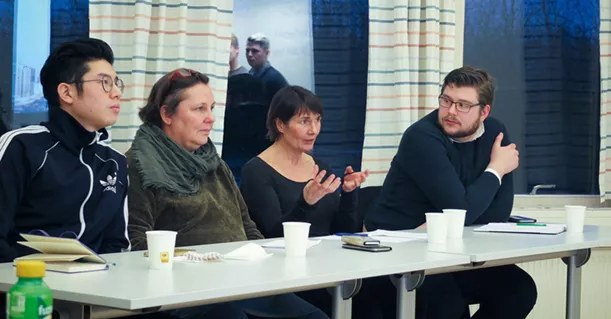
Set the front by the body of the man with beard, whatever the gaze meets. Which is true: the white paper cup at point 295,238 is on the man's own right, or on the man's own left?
on the man's own right

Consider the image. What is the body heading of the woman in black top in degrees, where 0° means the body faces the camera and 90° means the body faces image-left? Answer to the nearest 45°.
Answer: approximately 315°

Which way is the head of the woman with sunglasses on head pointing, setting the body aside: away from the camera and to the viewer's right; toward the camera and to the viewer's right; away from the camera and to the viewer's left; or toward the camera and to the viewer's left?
toward the camera and to the viewer's right

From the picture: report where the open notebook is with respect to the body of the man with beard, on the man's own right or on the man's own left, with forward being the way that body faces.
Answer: on the man's own right

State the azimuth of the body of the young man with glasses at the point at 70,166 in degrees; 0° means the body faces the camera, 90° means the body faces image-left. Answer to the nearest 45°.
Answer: approximately 315°

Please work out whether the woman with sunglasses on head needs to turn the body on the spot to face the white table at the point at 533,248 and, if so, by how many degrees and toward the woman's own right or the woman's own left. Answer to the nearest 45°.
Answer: approximately 45° to the woman's own left

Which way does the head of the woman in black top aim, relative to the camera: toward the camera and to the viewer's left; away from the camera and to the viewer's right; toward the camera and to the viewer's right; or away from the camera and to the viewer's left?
toward the camera and to the viewer's right

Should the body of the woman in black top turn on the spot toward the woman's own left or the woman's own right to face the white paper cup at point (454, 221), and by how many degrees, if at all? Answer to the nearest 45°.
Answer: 0° — they already face it

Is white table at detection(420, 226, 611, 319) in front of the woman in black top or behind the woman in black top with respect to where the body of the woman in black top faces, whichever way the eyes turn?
in front

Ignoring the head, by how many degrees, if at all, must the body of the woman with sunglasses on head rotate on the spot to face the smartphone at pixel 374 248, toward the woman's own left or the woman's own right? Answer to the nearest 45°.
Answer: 0° — they already face it
